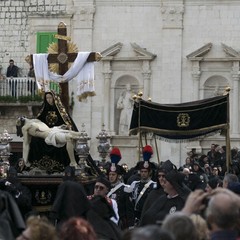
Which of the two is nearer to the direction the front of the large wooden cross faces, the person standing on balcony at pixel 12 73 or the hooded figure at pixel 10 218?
the hooded figure

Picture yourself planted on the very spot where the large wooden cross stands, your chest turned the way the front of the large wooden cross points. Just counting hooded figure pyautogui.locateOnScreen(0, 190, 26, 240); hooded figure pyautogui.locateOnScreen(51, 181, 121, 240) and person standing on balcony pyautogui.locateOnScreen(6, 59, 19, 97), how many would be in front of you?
2

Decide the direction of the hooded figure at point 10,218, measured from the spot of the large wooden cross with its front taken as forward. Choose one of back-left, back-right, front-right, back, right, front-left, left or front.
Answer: front

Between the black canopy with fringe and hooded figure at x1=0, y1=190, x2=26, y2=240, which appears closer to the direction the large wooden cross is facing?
the hooded figure

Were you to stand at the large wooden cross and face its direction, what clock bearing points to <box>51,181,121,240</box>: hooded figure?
The hooded figure is roughly at 12 o'clock from the large wooden cross.

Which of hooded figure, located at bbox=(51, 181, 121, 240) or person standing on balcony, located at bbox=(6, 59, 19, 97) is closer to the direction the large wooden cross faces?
the hooded figure

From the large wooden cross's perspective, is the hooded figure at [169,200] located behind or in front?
in front

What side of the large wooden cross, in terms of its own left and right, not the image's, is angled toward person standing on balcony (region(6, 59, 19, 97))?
back

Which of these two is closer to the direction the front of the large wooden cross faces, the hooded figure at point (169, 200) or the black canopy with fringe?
the hooded figure

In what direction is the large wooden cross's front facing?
toward the camera
